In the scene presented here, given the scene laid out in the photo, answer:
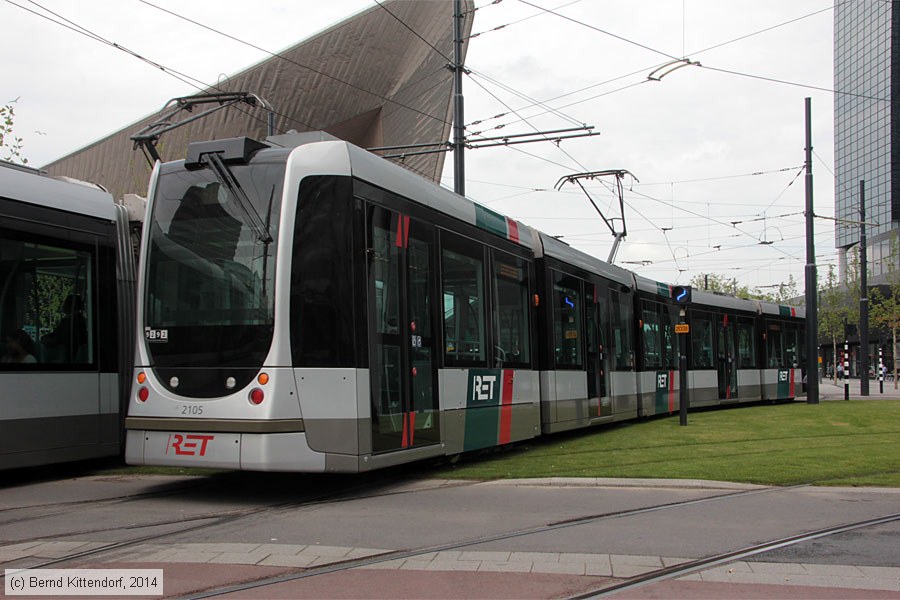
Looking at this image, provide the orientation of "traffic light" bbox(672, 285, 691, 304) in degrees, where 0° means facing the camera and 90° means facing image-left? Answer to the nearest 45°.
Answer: approximately 0°

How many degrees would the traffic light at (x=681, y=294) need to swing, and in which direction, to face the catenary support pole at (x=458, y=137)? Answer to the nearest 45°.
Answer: approximately 90° to its right

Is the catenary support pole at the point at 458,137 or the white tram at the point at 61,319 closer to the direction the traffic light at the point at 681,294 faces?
the white tram

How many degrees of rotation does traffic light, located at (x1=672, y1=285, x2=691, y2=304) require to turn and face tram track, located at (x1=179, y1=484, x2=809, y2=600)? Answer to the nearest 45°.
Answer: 0° — it already faces it

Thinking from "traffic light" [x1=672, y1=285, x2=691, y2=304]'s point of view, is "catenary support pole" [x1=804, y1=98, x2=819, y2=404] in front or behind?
behind
